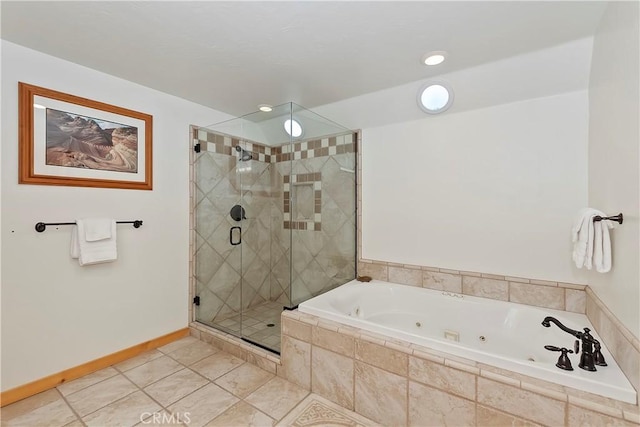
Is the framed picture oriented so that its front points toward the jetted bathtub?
yes

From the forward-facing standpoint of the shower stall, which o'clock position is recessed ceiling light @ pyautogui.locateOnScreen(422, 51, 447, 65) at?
The recessed ceiling light is roughly at 9 o'clock from the shower stall.

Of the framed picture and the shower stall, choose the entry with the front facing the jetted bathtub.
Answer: the framed picture

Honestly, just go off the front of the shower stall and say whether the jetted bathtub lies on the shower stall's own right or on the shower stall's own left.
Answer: on the shower stall's own left

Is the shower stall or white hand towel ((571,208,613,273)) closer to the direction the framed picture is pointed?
the white hand towel

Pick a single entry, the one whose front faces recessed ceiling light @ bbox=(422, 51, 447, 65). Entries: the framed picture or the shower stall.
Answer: the framed picture

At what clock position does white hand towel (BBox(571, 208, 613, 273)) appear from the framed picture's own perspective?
The white hand towel is roughly at 12 o'clock from the framed picture.

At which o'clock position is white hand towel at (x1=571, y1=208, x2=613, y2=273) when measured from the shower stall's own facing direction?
The white hand towel is roughly at 9 o'clock from the shower stall.

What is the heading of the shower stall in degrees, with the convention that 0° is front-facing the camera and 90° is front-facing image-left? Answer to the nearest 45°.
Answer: approximately 45°

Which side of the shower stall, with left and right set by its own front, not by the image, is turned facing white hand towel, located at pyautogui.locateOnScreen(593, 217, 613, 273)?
left
